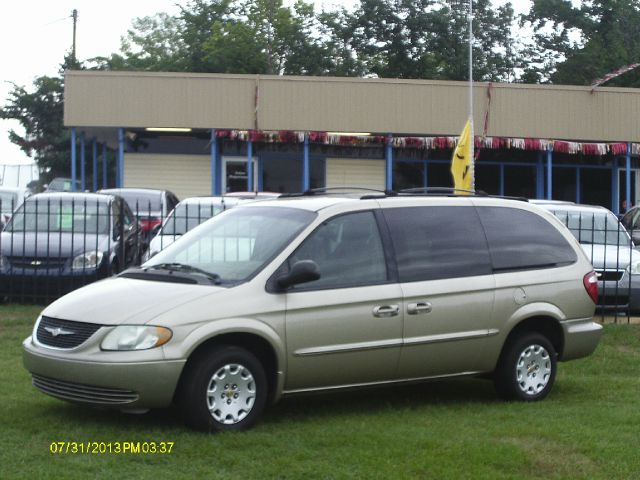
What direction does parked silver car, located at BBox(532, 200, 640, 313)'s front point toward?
toward the camera

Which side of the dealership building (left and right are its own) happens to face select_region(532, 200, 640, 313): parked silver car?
front

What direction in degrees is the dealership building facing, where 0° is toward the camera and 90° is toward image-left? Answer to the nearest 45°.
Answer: approximately 0°

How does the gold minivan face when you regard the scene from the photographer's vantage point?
facing the viewer and to the left of the viewer

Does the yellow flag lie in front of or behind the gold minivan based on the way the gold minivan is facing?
behind

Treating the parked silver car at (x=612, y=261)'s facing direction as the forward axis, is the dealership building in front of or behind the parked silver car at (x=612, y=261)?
behind

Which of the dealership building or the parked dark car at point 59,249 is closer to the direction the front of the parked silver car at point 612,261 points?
the parked dark car

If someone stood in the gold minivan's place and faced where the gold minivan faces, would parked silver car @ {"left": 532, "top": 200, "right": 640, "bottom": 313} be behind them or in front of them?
behind

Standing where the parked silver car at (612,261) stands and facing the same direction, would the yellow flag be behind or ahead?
behind

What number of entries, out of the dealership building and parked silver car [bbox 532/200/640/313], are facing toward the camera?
2
